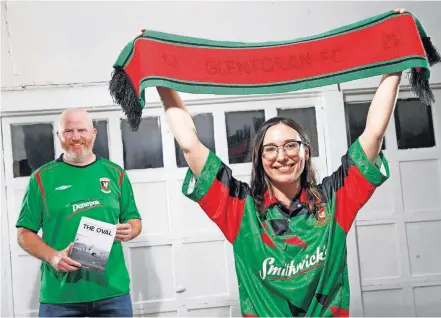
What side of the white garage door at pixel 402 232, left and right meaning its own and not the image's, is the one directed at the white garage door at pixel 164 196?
right

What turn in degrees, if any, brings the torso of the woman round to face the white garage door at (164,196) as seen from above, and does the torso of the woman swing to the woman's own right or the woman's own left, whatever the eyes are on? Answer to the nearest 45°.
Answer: approximately 135° to the woman's own right

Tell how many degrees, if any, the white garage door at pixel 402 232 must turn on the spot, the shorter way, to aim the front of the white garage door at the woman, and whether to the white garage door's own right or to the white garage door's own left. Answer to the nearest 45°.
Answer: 0° — it already faces them

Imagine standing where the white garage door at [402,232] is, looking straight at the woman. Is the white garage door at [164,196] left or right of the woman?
right

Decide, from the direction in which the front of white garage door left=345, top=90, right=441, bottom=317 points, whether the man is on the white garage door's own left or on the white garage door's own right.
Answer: on the white garage door's own right

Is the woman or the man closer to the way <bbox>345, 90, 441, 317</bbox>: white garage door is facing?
the woman

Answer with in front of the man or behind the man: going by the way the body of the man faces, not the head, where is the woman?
in front
